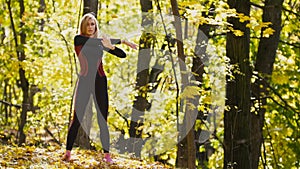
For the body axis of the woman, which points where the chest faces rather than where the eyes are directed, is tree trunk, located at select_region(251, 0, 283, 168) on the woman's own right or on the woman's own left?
on the woman's own left

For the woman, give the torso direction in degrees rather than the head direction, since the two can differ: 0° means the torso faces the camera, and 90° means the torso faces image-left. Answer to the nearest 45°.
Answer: approximately 0°

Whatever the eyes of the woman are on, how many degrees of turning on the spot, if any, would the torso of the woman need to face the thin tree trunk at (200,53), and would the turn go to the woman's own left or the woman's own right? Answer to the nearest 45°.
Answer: approximately 135° to the woman's own left

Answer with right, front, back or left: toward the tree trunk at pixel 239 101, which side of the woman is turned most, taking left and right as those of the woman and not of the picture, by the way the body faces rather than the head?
left

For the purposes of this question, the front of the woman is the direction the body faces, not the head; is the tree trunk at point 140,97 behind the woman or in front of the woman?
behind
